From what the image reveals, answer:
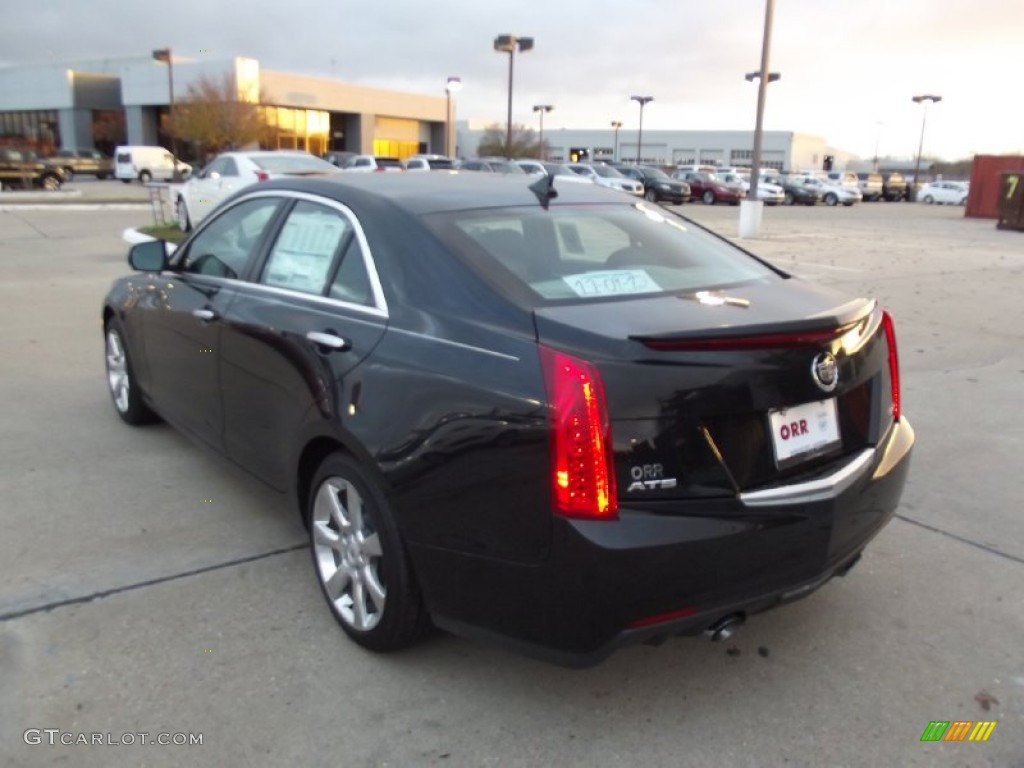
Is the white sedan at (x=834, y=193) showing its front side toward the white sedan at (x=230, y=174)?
no

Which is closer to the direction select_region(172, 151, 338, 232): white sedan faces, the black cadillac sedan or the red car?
the red car

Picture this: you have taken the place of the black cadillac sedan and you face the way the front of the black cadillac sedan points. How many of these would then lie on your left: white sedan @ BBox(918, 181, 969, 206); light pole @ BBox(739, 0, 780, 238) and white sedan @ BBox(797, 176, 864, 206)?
0

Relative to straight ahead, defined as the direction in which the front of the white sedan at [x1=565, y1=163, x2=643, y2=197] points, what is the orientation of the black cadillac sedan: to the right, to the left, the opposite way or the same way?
the opposite way

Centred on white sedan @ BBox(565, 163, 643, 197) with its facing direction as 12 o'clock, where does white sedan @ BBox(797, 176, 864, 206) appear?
white sedan @ BBox(797, 176, 864, 206) is roughly at 9 o'clock from white sedan @ BBox(565, 163, 643, 197).

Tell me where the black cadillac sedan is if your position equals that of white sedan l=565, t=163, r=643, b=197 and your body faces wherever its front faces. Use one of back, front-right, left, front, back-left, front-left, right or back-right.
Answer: front-right

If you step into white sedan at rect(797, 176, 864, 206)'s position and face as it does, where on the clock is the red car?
The red car is roughly at 3 o'clock from the white sedan.

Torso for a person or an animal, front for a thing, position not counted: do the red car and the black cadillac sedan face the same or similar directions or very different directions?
very different directions

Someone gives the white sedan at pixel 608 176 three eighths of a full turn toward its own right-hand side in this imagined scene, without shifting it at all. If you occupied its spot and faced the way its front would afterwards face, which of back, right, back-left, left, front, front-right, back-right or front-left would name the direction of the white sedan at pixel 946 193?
back-right

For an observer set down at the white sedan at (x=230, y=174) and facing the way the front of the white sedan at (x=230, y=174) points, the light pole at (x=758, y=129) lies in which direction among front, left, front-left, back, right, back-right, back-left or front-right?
back-right

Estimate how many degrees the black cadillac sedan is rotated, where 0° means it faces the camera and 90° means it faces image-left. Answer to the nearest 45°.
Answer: approximately 135°

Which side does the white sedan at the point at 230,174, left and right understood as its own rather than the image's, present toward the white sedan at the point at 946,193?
right

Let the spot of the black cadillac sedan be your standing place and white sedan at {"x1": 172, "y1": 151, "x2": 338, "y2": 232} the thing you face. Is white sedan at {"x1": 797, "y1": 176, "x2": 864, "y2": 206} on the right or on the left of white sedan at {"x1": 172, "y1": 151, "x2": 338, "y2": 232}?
right

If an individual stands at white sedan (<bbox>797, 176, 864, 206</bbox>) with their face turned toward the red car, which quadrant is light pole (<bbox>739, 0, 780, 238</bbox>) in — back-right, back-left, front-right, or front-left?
front-left

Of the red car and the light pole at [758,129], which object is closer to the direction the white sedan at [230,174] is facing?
the red car

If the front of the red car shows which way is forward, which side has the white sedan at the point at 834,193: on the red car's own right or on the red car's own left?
on the red car's own left

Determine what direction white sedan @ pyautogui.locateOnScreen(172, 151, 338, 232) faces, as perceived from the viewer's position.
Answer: facing away from the viewer and to the left of the viewer

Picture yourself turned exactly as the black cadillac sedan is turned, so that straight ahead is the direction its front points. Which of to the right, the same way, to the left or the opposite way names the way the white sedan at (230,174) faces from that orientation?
the same way

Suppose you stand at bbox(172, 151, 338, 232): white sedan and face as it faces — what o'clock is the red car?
The red car is roughly at 3 o'clock from the white sedan.

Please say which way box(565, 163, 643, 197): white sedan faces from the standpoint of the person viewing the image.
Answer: facing the viewer and to the right of the viewer

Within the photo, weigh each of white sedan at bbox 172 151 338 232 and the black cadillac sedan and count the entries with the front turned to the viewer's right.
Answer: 0

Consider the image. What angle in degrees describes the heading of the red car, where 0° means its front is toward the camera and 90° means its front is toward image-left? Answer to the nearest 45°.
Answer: approximately 315°
